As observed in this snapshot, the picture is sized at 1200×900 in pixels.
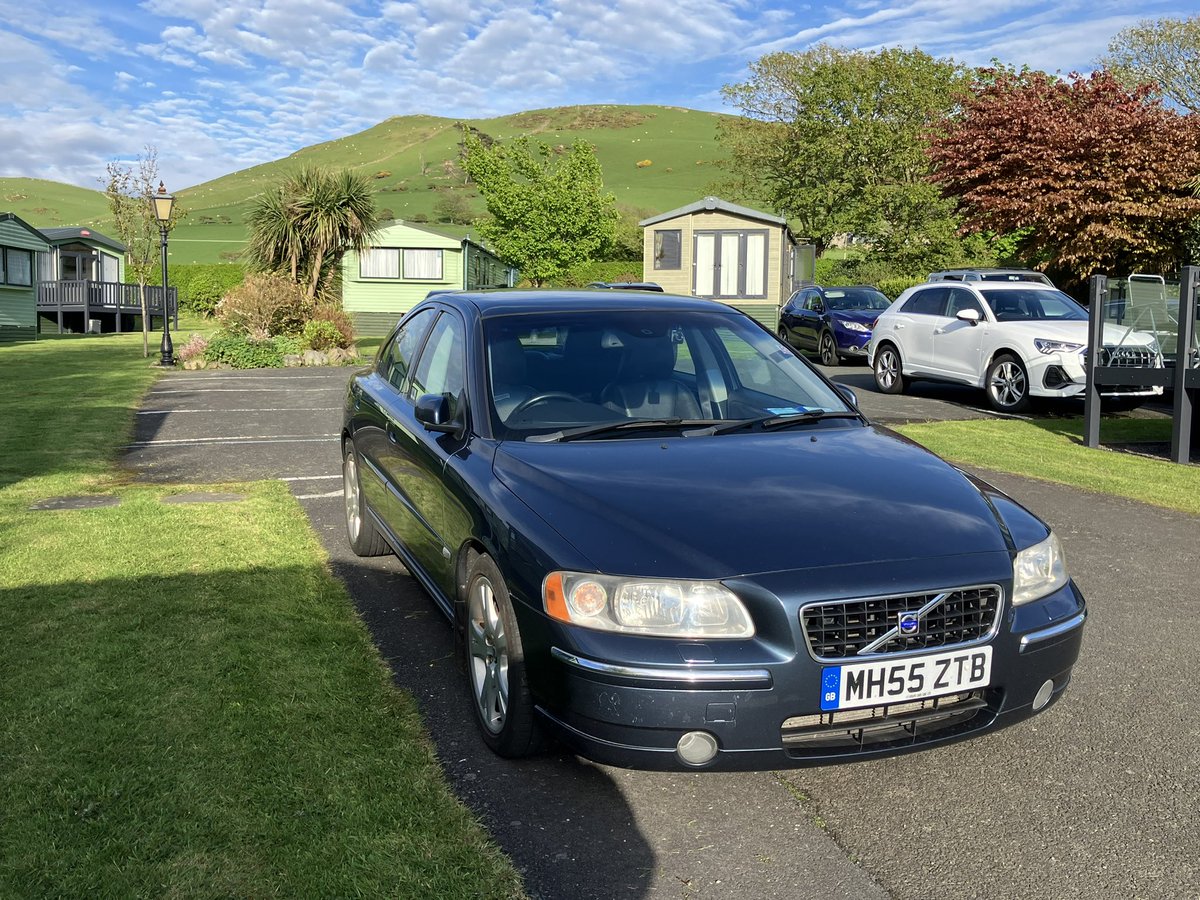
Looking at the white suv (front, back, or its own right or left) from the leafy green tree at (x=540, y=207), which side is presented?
back

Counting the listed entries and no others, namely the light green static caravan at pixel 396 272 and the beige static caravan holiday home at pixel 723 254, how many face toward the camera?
2

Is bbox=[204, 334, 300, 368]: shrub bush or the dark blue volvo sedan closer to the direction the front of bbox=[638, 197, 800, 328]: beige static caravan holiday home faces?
the dark blue volvo sedan

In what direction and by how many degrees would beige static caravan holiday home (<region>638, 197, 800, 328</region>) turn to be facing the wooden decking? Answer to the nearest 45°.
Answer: approximately 90° to its right

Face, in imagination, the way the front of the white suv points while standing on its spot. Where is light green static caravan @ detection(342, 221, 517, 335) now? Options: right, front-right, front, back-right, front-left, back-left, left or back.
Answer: back

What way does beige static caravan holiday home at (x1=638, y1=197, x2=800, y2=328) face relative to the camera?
toward the camera

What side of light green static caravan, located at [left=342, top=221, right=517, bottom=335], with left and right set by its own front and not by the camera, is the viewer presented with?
front

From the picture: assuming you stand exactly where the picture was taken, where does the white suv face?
facing the viewer and to the right of the viewer

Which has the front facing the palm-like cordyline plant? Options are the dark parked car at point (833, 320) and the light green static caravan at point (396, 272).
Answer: the light green static caravan

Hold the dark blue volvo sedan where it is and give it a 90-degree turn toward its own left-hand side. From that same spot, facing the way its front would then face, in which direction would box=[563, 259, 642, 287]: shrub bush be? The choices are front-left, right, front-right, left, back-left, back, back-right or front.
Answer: front-left

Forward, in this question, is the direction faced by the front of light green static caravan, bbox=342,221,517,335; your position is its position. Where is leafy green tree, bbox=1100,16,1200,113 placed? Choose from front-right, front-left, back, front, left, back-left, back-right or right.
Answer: left

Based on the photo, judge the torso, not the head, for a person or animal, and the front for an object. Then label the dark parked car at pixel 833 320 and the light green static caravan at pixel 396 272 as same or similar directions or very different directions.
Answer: same or similar directions

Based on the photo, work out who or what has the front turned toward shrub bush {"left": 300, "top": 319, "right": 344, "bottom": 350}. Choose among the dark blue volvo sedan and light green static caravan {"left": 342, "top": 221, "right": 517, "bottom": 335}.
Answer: the light green static caravan
